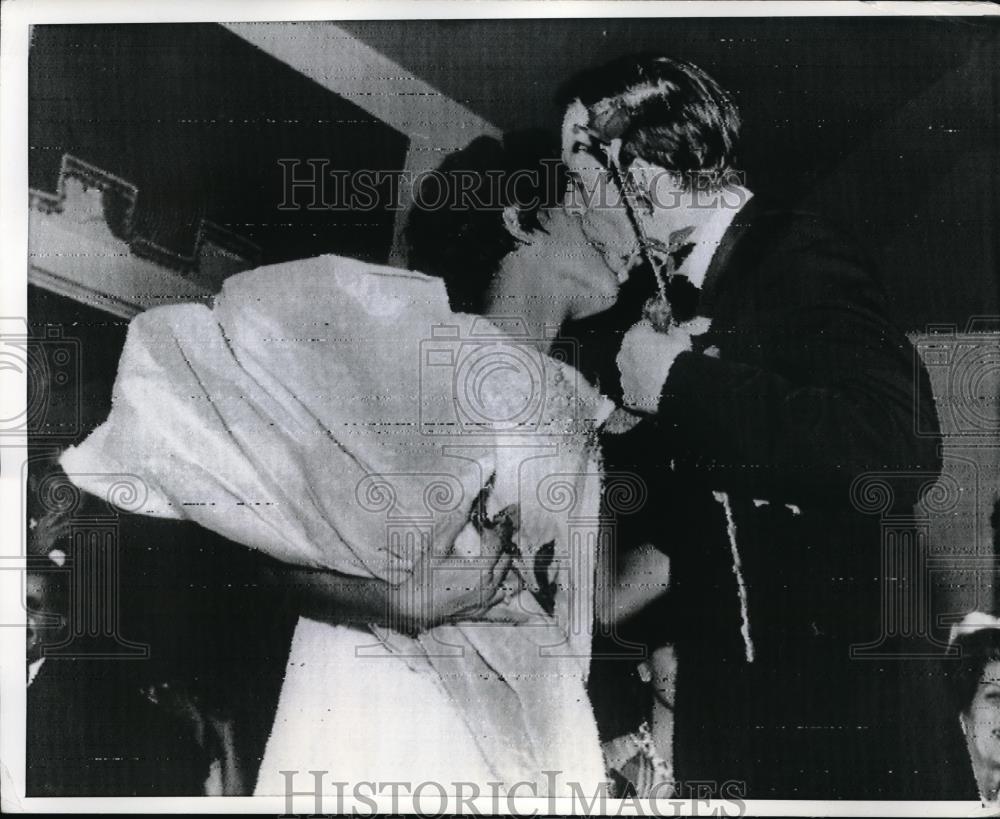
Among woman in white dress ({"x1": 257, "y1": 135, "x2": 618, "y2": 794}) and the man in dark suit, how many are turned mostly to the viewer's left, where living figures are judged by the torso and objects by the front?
1

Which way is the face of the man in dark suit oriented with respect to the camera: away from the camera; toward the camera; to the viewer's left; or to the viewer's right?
to the viewer's left

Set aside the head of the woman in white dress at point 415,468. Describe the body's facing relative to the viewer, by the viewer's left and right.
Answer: facing to the right of the viewer

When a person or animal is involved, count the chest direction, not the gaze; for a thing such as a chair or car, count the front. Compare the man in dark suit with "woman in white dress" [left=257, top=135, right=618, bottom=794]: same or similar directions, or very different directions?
very different directions

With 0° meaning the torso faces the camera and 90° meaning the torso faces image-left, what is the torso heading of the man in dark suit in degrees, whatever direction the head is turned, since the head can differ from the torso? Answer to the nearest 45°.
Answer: approximately 90°

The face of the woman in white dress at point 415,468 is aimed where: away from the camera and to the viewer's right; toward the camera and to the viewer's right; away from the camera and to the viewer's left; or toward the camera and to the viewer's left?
away from the camera and to the viewer's right

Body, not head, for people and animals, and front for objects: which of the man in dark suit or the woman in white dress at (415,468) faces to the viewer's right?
the woman in white dress

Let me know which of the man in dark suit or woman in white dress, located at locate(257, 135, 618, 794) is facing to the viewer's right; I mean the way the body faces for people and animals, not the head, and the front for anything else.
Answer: the woman in white dress
